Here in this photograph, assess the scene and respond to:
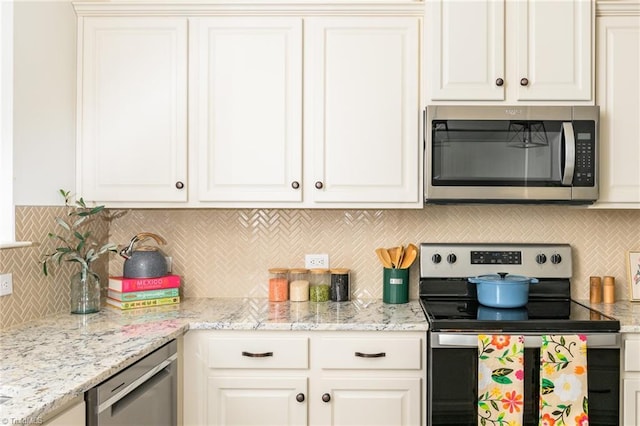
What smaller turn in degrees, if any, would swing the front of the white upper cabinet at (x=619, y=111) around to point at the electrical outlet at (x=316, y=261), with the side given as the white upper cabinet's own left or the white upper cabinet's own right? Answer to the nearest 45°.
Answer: approximately 90° to the white upper cabinet's own right

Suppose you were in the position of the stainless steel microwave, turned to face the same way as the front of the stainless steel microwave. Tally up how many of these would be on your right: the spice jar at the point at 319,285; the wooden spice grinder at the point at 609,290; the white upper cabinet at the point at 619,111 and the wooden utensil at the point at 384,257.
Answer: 2

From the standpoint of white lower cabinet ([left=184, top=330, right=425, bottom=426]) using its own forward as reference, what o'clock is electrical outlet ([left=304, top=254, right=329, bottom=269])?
The electrical outlet is roughly at 6 o'clock from the white lower cabinet.

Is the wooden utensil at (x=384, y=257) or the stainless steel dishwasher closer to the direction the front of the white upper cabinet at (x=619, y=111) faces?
the stainless steel dishwasher

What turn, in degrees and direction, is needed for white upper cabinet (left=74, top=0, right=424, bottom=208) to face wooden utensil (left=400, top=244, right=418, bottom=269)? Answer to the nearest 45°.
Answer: approximately 90° to its left

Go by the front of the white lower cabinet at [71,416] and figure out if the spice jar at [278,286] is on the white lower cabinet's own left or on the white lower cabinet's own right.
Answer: on the white lower cabinet's own left
